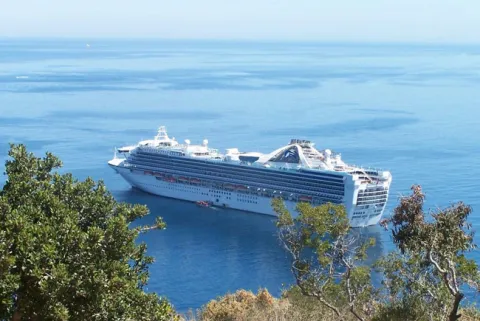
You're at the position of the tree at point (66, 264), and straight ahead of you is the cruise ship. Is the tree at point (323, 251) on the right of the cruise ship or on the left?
right

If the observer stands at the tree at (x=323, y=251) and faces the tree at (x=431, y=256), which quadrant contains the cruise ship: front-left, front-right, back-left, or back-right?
back-left

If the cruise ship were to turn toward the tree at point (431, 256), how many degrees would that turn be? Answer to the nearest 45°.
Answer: approximately 135° to its left

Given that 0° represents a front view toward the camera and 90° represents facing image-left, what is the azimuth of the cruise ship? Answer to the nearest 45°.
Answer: approximately 135°

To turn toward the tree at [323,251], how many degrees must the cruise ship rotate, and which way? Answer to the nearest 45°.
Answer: approximately 135° to its left

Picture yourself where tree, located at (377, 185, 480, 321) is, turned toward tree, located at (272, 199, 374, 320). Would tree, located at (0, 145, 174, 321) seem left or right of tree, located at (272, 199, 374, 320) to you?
left

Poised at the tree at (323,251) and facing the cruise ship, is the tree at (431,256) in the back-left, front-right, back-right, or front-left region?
back-right
